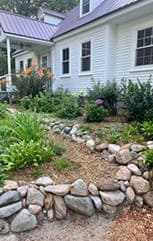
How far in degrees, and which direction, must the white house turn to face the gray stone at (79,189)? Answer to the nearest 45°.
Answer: approximately 45° to its left

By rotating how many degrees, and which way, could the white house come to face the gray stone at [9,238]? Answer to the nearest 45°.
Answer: approximately 45° to its left

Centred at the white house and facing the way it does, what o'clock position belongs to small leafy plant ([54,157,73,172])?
The small leafy plant is roughly at 11 o'clock from the white house.

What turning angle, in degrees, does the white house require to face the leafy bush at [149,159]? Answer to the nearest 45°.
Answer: approximately 45° to its left

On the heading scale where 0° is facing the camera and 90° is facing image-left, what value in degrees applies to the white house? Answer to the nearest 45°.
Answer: approximately 45°

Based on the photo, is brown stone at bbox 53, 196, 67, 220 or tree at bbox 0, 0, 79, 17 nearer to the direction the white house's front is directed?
the brown stone

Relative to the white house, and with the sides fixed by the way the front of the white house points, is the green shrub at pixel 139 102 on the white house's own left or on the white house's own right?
on the white house's own left
